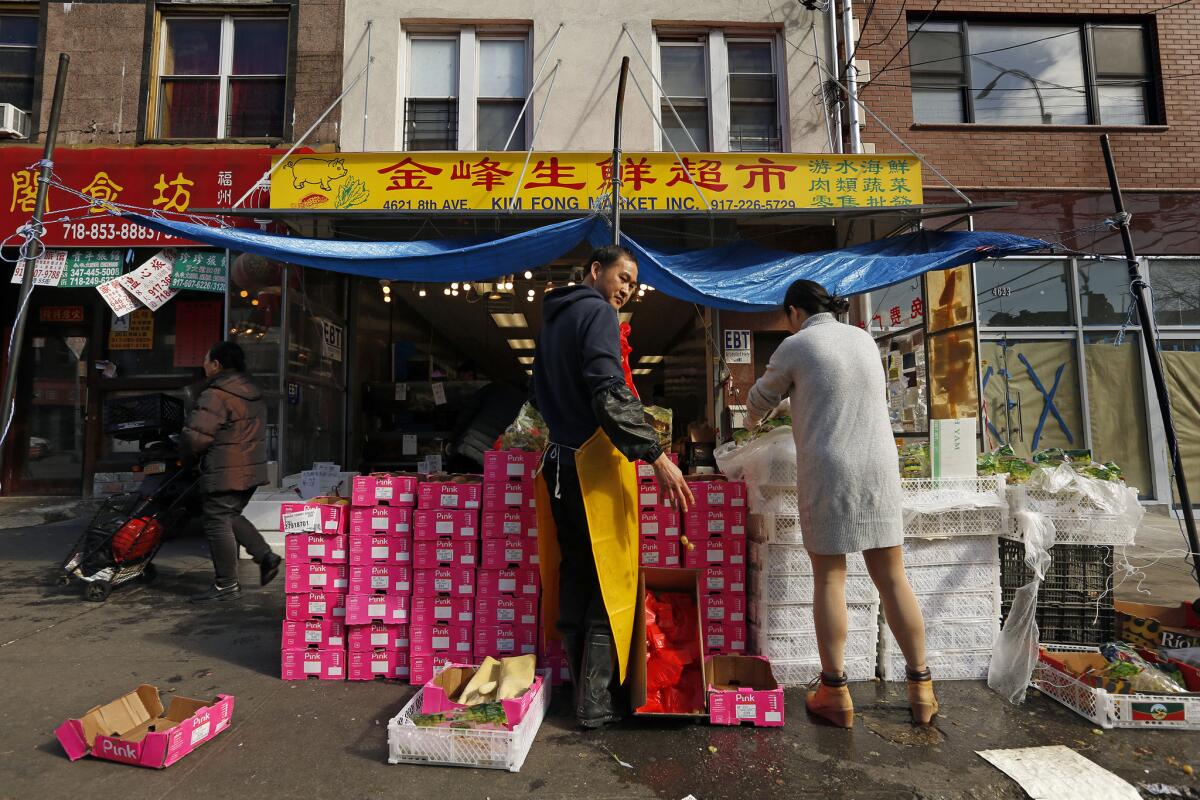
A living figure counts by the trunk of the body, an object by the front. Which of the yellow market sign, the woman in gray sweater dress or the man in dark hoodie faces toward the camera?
the yellow market sign

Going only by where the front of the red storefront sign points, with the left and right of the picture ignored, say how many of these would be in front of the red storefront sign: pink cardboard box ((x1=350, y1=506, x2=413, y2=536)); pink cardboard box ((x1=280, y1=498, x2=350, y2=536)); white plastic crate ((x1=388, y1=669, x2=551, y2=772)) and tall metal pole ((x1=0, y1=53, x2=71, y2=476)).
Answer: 4

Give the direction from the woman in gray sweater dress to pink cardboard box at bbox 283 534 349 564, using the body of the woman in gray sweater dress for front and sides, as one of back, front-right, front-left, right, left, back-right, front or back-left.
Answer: front-left

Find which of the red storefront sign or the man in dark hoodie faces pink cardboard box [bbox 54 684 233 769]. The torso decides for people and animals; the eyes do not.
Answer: the red storefront sign

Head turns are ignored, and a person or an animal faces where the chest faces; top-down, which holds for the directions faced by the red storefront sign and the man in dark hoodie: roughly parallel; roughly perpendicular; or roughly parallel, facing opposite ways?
roughly perpendicular

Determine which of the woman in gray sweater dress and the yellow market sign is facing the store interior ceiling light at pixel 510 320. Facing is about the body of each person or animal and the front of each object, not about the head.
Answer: the woman in gray sweater dress

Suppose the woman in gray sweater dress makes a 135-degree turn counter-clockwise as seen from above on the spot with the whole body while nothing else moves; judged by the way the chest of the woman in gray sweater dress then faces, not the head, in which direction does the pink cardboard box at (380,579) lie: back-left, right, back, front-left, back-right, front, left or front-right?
right

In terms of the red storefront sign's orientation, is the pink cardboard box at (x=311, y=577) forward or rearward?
forward

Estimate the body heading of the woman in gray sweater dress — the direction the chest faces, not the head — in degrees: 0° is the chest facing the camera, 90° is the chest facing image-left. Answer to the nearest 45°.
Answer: approximately 135°

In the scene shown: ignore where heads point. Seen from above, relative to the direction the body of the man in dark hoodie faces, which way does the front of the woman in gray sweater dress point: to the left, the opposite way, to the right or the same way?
to the left

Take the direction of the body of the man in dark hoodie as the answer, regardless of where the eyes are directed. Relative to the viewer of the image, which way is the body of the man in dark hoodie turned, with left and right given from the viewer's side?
facing away from the viewer and to the right of the viewer

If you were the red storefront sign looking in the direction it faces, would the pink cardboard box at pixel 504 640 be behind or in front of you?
in front

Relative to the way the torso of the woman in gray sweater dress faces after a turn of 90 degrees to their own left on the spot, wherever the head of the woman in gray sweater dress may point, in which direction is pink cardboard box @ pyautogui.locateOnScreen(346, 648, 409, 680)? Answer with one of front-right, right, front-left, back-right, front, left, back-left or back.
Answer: front-right

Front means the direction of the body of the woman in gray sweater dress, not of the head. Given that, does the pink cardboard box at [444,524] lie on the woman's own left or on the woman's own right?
on the woman's own left

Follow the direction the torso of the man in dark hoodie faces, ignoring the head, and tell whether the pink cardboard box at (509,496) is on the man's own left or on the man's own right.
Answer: on the man's own left

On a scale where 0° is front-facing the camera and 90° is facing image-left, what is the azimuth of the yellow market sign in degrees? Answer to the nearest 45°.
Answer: approximately 0°
